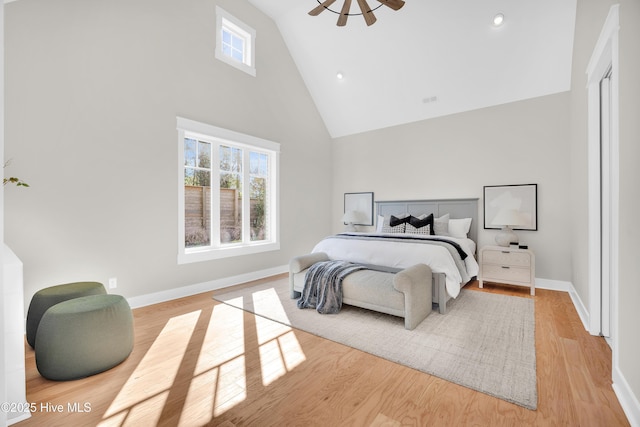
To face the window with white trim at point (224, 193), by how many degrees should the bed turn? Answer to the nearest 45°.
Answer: approximately 45° to its right

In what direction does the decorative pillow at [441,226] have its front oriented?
toward the camera

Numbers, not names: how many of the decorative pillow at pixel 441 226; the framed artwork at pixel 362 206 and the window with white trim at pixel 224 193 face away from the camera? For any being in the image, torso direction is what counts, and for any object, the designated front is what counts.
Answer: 0

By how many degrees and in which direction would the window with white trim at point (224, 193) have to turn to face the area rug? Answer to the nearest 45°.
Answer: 0° — it already faces it

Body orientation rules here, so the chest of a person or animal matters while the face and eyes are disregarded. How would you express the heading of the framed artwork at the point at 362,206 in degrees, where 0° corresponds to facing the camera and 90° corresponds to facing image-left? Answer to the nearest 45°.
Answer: approximately 45°

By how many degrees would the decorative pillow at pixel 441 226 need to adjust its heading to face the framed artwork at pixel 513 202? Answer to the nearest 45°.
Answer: approximately 90° to its left

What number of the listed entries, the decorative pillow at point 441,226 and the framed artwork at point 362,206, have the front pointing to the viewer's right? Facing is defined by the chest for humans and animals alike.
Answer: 0

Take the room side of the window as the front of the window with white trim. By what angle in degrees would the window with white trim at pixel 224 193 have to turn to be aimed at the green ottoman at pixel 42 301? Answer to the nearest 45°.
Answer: approximately 90° to its right

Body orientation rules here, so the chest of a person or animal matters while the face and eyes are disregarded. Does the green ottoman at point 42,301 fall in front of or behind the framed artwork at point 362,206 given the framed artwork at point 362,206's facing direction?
in front

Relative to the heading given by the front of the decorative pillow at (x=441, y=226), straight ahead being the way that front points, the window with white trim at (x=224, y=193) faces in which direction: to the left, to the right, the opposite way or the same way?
to the left

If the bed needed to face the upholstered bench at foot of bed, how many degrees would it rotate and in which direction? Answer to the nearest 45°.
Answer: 0° — it already faces it

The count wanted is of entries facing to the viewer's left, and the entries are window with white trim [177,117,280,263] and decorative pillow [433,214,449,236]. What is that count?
0

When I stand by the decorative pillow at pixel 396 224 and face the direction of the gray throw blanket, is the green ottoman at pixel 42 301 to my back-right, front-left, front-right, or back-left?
front-right

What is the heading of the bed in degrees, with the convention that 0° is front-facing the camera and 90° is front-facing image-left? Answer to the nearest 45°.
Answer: approximately 45°
